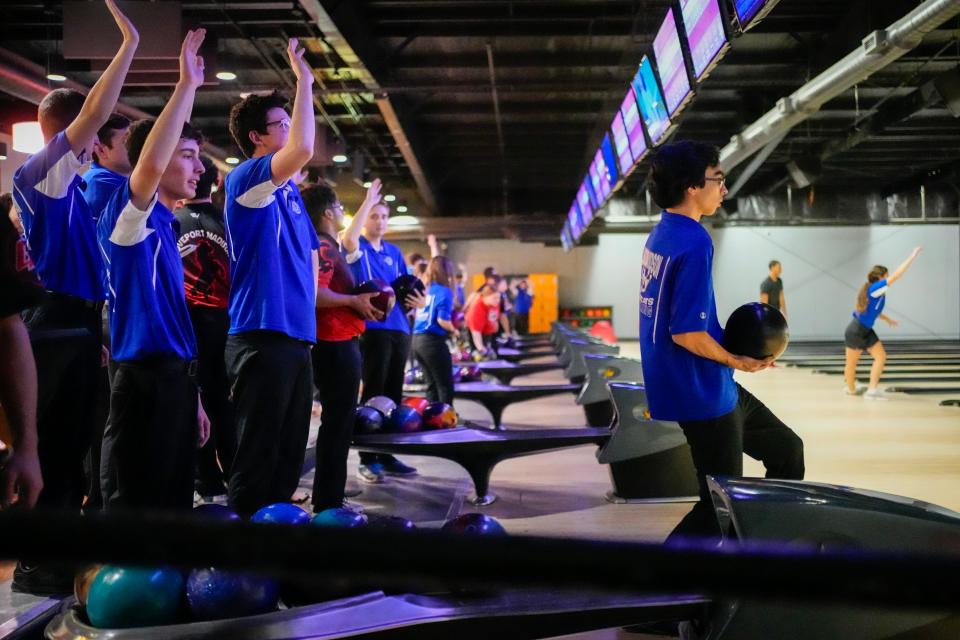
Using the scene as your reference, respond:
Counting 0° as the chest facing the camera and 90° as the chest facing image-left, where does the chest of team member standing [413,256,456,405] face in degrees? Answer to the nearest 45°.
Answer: approximately 225°

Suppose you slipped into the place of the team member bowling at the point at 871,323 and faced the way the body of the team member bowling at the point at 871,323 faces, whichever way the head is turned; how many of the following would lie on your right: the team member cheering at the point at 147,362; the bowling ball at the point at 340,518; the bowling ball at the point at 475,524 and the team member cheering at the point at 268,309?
4

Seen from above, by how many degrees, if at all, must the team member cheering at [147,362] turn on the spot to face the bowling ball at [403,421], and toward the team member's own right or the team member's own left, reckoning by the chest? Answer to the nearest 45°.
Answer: approximately 45° to the team member's own left

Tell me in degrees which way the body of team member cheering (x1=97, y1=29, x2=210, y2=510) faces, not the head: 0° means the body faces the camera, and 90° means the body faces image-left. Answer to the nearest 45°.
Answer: approximately 270°

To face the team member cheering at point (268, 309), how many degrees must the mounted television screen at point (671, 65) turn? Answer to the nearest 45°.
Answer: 0° — it already faces them

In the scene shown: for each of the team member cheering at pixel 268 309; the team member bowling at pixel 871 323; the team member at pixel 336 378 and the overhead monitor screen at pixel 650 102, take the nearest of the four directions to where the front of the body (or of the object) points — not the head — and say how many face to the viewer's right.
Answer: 3

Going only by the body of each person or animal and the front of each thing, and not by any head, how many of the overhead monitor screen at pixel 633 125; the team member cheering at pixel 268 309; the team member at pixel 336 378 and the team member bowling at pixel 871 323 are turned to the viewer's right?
3

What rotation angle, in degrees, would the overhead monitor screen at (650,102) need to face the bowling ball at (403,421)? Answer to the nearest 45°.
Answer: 0° — it already faces it

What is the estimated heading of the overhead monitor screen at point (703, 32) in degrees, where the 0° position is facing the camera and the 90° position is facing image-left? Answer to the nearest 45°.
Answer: approximately 45°

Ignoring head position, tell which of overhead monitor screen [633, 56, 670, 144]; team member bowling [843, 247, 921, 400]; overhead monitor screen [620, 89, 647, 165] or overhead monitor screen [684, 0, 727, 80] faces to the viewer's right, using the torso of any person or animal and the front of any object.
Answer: the team member bowling

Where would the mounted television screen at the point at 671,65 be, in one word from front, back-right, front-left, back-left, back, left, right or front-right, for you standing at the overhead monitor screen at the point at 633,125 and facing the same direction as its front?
front-left

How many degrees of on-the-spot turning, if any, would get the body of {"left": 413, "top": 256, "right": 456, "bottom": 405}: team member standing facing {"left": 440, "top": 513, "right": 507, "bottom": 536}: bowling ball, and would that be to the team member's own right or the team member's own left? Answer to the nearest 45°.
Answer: approximately 135° to the team member's own right

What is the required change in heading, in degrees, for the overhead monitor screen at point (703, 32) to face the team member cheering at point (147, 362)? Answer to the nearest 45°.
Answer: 0° — it already faces them

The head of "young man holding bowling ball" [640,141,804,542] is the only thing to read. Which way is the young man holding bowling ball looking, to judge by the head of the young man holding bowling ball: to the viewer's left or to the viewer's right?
to the viewer's right

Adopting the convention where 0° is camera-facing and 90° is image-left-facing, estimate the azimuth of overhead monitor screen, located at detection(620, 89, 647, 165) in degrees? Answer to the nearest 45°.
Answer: approximately 45°

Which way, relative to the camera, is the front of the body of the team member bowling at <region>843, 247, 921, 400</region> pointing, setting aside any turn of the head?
to the viewer's right
